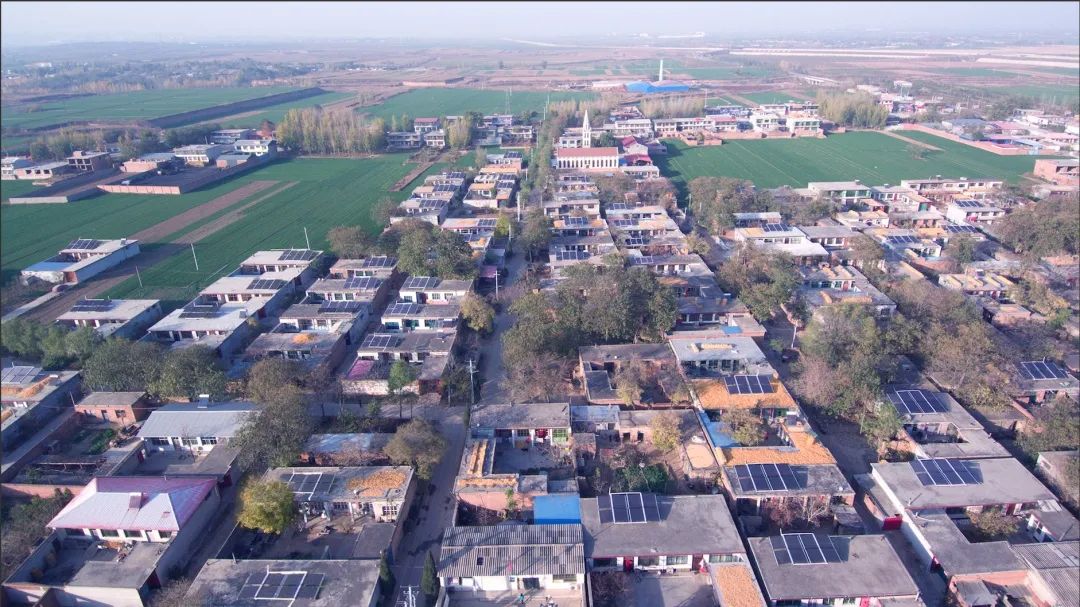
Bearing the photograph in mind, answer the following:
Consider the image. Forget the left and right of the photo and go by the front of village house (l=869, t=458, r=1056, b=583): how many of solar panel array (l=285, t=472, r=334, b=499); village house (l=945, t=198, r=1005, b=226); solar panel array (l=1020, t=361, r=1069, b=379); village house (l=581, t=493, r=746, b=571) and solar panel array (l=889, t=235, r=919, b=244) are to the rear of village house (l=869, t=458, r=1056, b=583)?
3

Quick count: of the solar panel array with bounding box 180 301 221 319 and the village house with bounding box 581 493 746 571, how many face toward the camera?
2

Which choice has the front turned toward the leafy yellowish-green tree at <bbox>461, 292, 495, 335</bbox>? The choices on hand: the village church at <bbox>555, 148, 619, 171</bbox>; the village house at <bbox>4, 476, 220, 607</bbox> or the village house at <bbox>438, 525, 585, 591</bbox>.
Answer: the village church at <bbox>555, 148, 619, 171</bbox>

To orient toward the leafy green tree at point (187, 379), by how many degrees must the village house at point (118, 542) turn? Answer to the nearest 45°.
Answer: approximately 135° to its left

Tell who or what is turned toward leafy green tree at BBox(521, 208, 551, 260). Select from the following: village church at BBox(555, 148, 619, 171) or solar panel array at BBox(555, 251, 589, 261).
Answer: the village church

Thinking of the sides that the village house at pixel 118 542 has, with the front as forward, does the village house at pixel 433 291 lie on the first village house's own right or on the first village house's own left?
on the first village house's own left

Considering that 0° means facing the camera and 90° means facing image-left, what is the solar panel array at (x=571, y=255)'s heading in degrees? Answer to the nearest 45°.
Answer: approximately 0°

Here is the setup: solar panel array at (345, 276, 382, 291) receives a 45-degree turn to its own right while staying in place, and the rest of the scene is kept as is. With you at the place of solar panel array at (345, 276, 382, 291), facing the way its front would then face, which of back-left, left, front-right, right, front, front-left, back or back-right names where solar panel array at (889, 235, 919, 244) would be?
back-left

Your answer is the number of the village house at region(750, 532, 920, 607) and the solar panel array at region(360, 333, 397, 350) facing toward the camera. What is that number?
2
